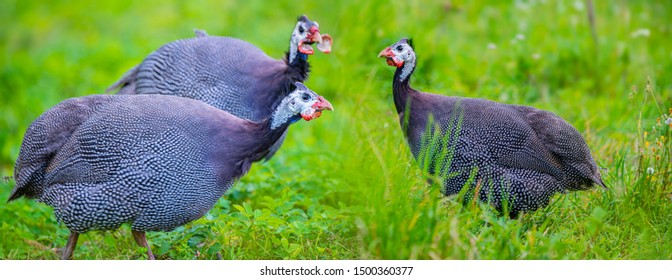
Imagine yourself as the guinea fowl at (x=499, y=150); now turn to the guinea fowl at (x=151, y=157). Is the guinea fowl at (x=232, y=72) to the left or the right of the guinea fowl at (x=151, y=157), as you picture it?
right

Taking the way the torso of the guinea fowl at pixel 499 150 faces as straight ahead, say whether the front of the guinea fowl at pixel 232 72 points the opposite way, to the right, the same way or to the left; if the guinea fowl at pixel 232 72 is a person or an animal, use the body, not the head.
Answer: the opposite way

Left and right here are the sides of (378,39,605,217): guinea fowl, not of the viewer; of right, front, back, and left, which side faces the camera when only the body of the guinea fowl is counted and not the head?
left

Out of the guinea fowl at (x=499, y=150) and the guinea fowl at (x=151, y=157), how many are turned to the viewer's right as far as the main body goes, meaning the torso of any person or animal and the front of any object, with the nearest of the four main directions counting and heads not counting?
1

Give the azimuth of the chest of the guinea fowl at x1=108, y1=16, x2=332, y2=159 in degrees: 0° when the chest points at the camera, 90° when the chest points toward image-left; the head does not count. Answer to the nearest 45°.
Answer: approximately 270°

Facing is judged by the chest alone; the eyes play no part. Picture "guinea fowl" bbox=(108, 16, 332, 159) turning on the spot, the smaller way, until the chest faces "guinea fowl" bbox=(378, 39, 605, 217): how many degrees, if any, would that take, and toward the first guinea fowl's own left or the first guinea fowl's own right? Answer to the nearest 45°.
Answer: approximately 45° to the first guinea fowl's own right

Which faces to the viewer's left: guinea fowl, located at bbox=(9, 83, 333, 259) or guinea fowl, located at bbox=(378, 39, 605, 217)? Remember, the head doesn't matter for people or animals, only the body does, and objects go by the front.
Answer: guinea fowl, located at bbox=(378, 39, 605, 217)

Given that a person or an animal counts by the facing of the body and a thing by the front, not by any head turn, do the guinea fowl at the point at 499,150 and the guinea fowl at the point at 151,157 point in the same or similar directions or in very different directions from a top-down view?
very different directions

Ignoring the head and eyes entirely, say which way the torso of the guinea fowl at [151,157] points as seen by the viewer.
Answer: to the viewer's right

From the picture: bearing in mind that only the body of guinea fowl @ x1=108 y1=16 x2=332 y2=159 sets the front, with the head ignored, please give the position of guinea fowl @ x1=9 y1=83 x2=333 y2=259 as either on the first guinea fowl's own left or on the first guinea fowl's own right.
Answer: on the first guinea fowl's own right

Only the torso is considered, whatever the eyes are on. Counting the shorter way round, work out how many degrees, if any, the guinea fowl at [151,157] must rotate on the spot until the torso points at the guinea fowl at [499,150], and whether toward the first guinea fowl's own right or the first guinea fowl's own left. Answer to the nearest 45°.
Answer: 0° — it already faces it
